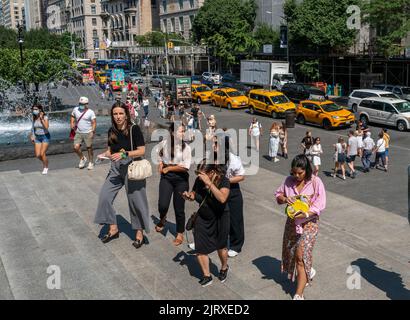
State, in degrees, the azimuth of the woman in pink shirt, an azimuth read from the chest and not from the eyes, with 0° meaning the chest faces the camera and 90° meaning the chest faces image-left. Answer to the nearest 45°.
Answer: approximately 45°

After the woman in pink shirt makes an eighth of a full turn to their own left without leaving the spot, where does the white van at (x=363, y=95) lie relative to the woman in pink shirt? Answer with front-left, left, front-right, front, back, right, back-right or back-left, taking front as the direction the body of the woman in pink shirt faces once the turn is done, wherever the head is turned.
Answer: back

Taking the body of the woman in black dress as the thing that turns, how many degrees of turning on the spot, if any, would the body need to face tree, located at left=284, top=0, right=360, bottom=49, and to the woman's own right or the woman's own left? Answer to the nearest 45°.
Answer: approximately 135° to the woman's own right
